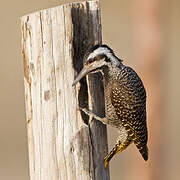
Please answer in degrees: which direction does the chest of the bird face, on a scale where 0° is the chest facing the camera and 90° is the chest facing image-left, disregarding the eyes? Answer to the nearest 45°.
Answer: approximately 90°
